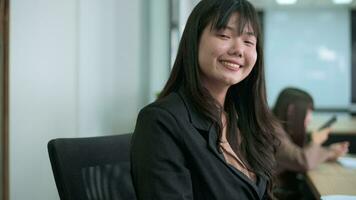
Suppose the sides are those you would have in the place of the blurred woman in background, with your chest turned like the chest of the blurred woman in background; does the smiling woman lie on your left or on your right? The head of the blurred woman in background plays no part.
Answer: on your right

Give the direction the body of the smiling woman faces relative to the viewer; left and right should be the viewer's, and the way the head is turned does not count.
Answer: facing the viewer and to the right of the viewer

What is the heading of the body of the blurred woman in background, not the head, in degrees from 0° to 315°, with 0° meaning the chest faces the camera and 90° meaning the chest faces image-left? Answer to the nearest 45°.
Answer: approximately 270°

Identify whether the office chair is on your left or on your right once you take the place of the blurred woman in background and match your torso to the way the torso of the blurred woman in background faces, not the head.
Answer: on your right

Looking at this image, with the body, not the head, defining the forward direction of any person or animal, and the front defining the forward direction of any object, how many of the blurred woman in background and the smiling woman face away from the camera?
0
